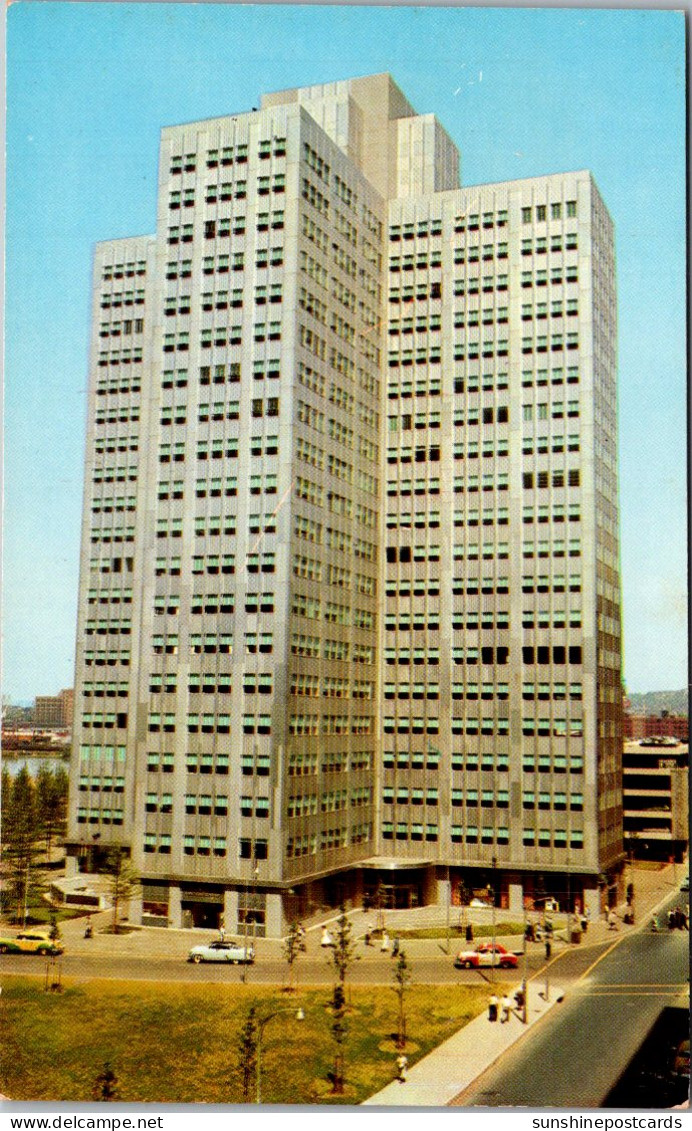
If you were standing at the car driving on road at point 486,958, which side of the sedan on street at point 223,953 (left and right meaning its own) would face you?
back

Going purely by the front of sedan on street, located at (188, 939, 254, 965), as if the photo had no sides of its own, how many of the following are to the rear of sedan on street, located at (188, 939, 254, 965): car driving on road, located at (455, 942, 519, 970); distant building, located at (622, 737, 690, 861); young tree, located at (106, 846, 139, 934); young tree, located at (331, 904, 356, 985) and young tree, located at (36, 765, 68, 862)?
3

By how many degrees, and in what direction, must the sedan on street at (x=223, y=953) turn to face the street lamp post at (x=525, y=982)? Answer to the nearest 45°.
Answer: approximately 180°

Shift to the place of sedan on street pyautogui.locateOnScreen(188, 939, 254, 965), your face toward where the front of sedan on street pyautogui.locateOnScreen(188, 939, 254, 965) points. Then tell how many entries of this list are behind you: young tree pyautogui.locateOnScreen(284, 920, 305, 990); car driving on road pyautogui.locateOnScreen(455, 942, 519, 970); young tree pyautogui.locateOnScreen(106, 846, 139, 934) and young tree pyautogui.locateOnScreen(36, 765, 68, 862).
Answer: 2

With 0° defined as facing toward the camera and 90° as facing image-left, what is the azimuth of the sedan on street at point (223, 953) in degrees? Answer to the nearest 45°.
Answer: approximately 90°

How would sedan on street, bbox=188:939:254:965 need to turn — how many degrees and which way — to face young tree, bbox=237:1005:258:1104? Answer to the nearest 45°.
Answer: approximately 90° to its left

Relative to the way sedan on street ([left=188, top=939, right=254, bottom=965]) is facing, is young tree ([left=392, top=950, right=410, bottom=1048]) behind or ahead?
behind

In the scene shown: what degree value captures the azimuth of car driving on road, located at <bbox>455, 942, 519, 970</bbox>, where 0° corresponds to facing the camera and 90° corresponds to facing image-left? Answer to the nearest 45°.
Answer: approximately 90°

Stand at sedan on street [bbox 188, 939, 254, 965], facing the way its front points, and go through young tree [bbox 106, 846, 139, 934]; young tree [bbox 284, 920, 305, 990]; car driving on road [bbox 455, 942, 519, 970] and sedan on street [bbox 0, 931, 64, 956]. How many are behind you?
2
